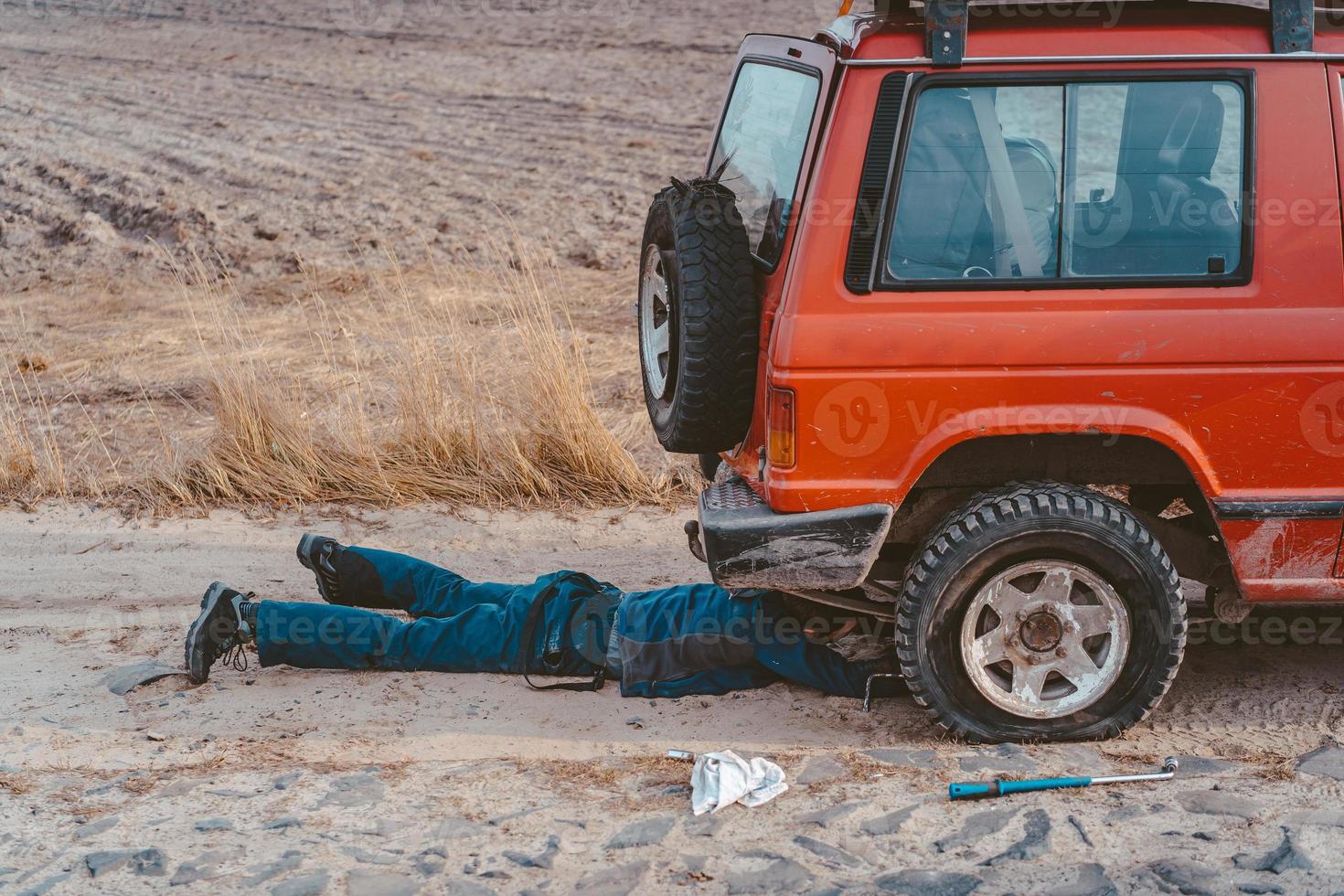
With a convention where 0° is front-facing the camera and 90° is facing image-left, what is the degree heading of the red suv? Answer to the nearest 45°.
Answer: approximately 270°
